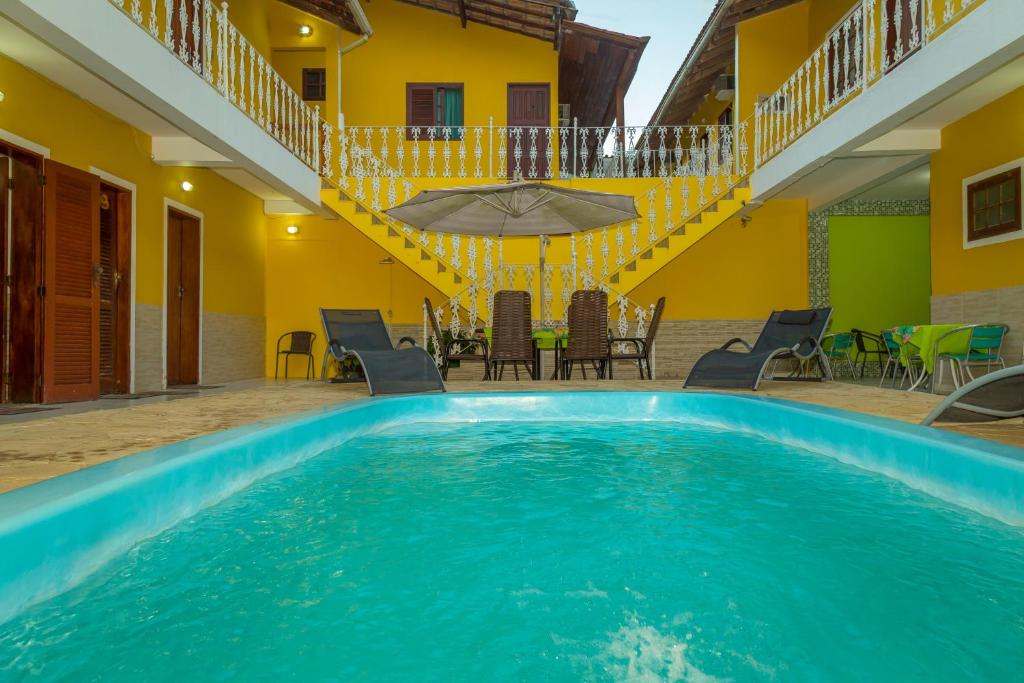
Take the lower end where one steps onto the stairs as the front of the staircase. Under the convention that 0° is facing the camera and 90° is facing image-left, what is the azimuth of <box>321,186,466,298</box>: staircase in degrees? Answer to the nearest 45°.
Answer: approximately 270°

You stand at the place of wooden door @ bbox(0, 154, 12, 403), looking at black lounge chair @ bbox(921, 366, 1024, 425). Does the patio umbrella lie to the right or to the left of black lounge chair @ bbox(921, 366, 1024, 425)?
left

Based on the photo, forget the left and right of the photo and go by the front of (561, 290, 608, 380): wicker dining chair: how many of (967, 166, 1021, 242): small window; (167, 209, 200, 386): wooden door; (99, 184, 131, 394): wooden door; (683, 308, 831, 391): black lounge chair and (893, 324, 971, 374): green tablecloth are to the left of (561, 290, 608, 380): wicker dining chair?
2

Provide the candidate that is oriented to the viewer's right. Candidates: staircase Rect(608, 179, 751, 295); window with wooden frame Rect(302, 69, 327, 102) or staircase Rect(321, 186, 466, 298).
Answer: staircase Rect(321, 186, 466, 298)

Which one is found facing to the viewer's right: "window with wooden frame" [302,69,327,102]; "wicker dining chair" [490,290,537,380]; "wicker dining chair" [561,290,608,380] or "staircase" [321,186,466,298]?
the staircase

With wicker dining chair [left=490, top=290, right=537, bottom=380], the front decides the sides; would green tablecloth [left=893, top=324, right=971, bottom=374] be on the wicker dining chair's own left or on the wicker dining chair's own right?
on the wicker dining chair's own right

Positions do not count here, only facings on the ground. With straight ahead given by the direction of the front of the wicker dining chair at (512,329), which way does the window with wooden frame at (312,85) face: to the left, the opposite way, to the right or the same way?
the opposite way

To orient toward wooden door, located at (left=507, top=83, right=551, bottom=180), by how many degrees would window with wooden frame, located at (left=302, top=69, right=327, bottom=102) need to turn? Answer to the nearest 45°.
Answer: approximately 90° to its left

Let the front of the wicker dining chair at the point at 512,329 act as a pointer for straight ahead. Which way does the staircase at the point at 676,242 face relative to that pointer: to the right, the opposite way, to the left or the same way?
to the left

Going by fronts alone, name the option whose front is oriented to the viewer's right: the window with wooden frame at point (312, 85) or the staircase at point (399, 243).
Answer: the staircase

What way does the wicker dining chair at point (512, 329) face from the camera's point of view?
away from the camera

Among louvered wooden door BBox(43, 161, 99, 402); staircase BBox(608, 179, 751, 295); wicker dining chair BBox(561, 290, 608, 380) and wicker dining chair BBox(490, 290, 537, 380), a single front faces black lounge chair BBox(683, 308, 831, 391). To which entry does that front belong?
the louvered wooden door

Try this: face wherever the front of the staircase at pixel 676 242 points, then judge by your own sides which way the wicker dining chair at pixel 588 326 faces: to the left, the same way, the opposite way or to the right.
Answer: to the right

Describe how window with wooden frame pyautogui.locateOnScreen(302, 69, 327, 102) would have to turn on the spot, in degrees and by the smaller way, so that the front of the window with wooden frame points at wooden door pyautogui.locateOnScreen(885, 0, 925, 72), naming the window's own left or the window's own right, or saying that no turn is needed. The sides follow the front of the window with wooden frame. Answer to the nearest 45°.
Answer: approximately 45° to the window's own left
